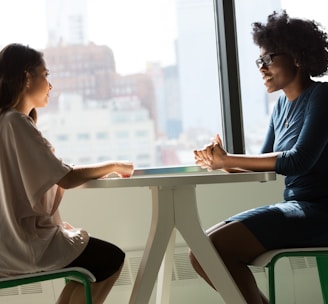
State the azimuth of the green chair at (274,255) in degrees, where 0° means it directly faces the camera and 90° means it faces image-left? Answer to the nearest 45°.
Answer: approximately 90°

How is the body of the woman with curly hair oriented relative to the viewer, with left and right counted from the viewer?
facing to the left of the viewer

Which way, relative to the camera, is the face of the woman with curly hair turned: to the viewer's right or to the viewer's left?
to the viewer's left
